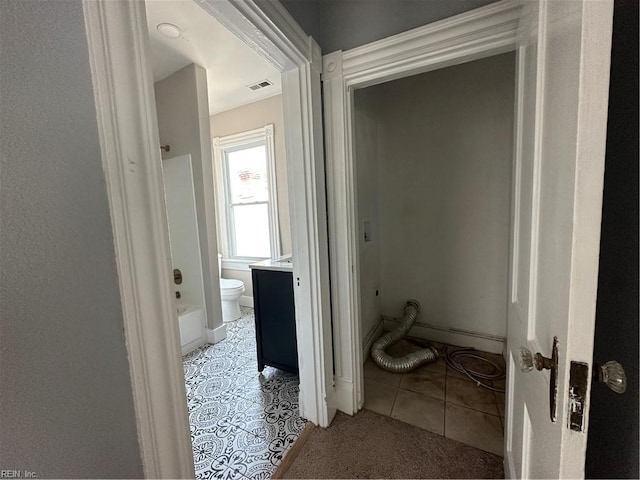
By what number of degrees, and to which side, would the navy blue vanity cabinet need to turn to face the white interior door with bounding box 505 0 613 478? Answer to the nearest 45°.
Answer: approximately 90° to its left

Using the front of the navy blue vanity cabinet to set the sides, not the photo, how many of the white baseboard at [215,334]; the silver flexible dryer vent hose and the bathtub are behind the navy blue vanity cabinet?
1

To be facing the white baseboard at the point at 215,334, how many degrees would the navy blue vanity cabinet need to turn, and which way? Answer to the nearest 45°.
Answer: approximately 45° to its right

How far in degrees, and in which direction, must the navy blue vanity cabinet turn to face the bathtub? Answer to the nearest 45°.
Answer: approximately 45° to its right

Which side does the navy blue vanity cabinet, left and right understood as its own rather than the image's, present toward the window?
right

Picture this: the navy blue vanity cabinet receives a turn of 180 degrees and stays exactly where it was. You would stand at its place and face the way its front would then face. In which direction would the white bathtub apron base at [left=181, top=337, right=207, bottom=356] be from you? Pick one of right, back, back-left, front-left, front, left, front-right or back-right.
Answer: back-left

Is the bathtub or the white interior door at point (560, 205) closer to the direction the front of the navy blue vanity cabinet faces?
the bathtub

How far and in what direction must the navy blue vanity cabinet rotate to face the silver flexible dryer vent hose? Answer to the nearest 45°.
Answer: approximately 180°

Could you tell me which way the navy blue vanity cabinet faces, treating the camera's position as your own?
facing to the left of the viewer
